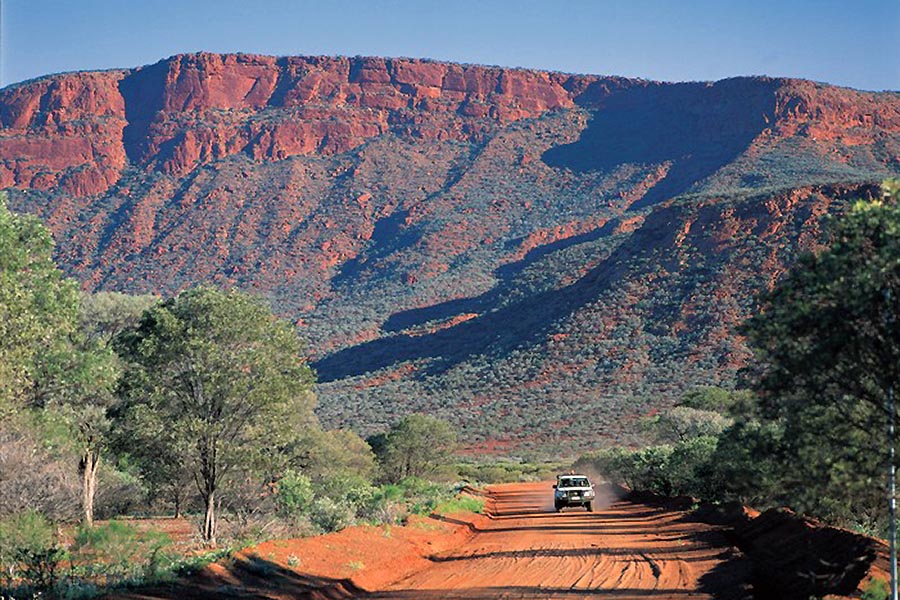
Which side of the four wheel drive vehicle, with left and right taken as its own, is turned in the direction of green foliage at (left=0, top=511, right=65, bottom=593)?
front

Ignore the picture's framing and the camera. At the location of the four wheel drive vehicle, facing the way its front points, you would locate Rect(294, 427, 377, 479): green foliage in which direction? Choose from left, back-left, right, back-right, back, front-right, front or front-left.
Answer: back-right

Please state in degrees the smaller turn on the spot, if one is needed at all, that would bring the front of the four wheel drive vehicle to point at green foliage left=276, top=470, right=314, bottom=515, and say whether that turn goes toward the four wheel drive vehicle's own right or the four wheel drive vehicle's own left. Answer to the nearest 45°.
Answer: approximately 45° to the four wheel drive vehicle's own right

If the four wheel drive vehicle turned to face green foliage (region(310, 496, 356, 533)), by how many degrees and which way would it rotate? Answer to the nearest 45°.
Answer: approximately 45° to its right

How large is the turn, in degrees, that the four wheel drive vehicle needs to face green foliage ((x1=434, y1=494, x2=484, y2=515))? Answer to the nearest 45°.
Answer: approximately 90° to its right

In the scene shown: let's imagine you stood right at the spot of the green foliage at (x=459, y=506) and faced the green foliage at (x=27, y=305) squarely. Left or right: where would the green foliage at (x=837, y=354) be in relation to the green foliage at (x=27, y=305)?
left

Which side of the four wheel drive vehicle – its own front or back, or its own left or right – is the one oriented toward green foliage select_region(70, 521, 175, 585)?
front

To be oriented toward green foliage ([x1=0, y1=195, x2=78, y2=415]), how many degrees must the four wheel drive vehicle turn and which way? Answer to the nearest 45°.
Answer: approximately 45° to its right

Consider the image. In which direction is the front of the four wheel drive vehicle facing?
toward the camera

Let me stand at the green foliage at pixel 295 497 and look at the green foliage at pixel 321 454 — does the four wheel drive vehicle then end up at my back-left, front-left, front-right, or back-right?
front-right

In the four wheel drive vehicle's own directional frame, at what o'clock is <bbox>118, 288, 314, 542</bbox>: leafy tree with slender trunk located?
The leafy tree with slender trunk is roughly at 1 o'clock from the four wheel drive vehicle.

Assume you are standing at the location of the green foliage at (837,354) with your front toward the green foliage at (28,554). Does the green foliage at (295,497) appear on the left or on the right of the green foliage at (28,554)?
right

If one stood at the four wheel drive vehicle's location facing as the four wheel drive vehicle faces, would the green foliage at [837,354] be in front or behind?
in front
